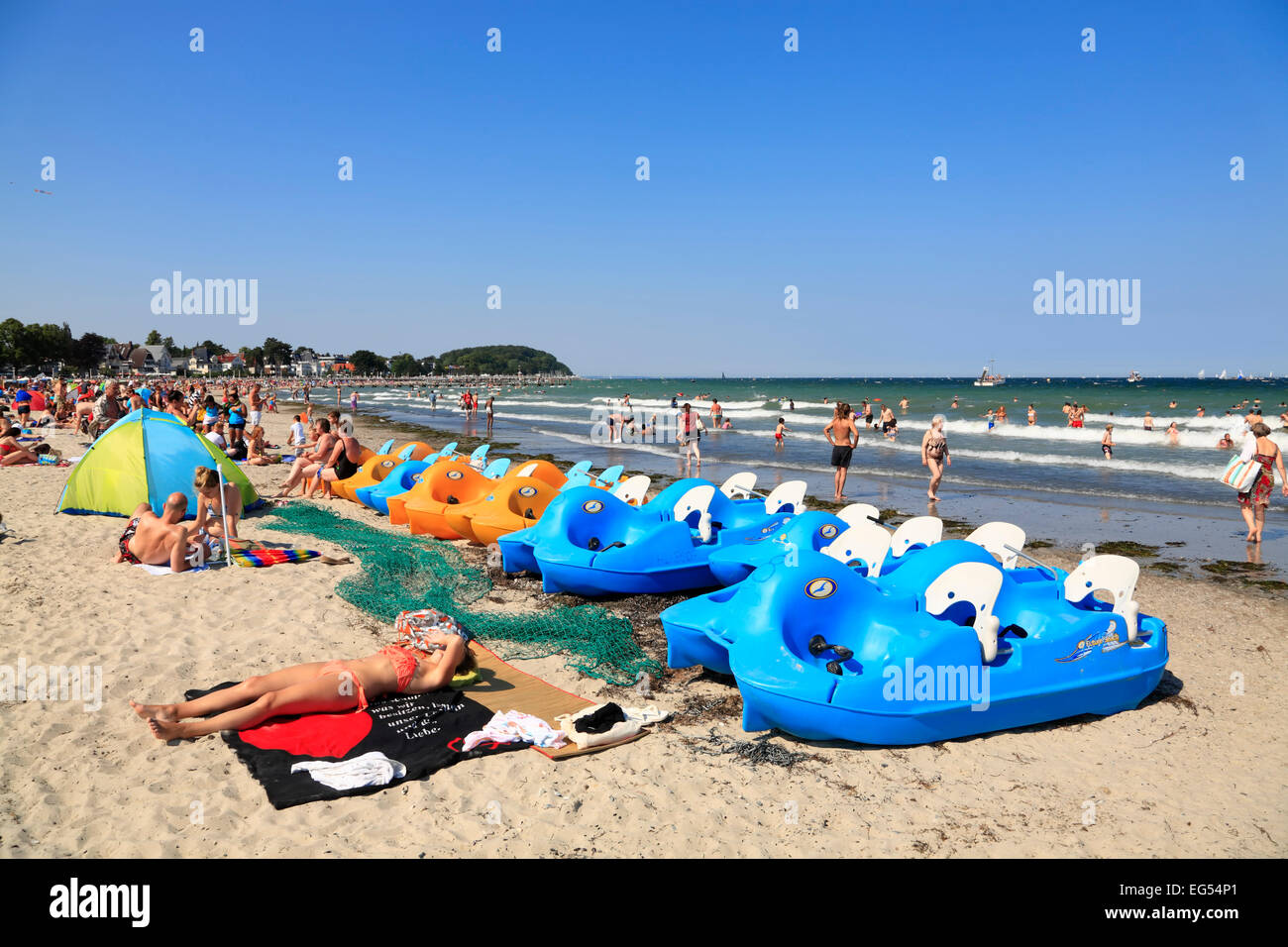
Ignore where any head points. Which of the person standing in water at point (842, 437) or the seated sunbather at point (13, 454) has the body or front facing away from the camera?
the person standing in water

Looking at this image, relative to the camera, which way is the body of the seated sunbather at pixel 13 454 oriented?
to the viewer's right

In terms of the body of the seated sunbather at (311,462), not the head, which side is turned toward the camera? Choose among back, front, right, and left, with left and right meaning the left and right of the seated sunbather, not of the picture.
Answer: left

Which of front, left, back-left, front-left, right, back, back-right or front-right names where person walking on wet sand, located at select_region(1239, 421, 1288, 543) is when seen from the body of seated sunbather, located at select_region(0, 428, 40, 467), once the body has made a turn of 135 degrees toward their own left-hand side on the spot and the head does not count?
back

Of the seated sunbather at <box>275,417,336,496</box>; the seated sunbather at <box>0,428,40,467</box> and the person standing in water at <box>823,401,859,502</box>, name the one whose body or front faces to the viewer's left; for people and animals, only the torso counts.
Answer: the seated sunbather at <box>275,417,336,496</box>

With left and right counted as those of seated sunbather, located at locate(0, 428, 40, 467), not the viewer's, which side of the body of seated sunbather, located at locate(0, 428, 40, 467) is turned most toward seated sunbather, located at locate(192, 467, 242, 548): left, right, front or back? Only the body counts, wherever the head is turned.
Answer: right

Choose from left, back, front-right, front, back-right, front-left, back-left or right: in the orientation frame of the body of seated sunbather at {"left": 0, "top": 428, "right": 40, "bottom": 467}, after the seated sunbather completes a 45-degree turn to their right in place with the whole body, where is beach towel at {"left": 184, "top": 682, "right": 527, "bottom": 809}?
front-right

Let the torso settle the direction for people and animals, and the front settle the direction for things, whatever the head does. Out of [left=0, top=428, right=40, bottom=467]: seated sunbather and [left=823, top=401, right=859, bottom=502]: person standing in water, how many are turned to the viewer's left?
0

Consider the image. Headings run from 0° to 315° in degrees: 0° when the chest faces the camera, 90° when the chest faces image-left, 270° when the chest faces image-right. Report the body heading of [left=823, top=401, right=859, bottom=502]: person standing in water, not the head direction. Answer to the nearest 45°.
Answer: approximately 180°
